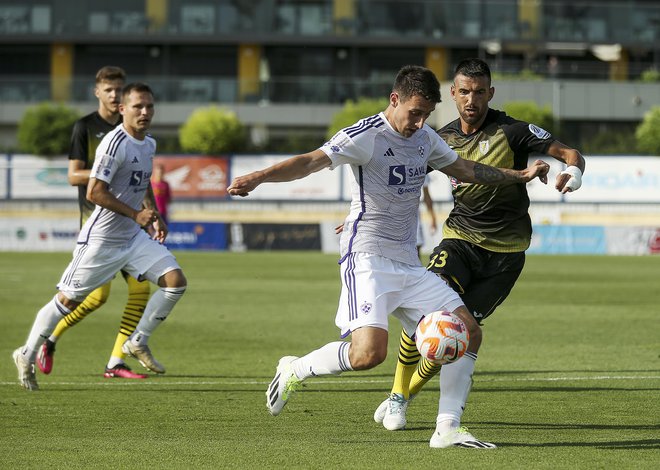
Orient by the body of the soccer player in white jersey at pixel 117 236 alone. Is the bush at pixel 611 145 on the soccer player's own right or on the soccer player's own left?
on the soccer player's own left

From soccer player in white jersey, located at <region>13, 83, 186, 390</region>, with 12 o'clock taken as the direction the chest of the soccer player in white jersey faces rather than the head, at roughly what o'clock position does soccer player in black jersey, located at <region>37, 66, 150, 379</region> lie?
The soccer player in black jersey is roughly at 7 o'clock from the soccer player in white jersey.

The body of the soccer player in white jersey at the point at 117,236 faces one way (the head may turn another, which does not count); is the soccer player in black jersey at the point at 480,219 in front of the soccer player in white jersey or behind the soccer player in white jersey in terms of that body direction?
in front

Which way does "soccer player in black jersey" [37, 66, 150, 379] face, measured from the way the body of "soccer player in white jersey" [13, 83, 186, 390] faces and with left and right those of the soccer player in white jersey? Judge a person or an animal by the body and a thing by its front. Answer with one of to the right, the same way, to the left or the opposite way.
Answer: the same way

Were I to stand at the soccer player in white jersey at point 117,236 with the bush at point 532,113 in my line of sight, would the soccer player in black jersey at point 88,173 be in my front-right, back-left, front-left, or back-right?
front-left

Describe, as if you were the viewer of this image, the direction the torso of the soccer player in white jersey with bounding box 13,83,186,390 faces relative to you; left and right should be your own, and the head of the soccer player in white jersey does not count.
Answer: facing the viewer and to the right of the viewer

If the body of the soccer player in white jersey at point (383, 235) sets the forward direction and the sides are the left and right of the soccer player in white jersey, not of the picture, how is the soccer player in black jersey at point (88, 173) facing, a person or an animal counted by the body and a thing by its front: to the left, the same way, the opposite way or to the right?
the same way

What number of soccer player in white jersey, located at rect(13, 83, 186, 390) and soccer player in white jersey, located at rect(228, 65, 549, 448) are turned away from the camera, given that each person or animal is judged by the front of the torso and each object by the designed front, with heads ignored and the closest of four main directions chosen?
0

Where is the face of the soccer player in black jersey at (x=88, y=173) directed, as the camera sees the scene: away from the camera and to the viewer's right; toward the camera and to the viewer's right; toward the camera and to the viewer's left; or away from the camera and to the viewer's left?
toward the camera and to the viewer's right

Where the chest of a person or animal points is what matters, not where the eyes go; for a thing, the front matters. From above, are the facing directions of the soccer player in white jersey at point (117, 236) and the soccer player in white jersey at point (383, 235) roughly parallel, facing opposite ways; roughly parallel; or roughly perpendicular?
roughly parallel

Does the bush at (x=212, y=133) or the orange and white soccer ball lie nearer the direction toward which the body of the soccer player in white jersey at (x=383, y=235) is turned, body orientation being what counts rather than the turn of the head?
the orange and white soccer ball

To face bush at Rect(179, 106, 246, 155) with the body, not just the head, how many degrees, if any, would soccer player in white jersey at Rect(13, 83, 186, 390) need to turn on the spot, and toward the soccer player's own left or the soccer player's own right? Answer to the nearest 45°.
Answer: approximately 135° to the soccer player's own left

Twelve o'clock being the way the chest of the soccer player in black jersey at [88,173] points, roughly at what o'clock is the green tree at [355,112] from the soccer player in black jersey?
The green tree is roughly at 8 o'clock from the soccer player in black jersey.

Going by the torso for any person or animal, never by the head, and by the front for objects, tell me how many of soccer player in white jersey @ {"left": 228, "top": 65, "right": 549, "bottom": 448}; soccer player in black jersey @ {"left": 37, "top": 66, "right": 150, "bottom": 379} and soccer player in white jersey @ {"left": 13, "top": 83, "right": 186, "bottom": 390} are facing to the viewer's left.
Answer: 0

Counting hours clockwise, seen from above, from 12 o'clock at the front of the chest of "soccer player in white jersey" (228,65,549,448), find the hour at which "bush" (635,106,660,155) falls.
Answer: The bush is roughly at 8 o'clock from the soccer player in white jersey.

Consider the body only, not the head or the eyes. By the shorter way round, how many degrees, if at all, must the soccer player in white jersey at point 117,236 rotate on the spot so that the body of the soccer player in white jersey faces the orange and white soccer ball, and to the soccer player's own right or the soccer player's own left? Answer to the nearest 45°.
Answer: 0° — they already face it

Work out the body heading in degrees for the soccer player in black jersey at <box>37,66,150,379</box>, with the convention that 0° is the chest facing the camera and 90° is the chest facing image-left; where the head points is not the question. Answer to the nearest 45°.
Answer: approximately 315°

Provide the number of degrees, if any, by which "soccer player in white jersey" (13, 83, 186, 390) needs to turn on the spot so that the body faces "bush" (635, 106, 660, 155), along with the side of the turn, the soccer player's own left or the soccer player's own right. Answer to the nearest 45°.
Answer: approximately 90° to the soccer player's own left
